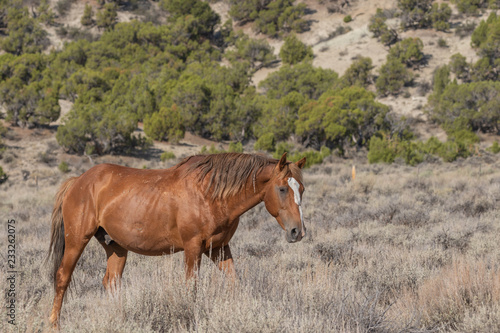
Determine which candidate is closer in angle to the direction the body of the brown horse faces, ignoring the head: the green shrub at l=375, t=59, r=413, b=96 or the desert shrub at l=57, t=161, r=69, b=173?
the green shrub

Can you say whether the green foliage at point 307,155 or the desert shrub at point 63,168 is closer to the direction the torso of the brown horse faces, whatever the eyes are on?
the green foliage

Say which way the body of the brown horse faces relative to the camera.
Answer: to the viewer's right

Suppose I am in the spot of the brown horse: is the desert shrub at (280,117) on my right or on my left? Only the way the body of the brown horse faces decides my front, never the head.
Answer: on my left

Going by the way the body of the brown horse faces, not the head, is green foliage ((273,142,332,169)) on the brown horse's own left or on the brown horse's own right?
on the brown horse's own left

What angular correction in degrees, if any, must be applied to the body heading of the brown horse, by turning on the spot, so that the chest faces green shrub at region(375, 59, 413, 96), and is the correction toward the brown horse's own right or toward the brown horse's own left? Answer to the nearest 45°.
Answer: approximately 45° to the brown horse's own left

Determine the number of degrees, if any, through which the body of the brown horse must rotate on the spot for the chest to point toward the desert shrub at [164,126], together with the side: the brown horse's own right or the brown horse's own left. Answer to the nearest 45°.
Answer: approximately 90° to the brown horse's own left

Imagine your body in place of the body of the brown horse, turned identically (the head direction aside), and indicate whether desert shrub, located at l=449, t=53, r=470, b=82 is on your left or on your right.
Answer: on your left

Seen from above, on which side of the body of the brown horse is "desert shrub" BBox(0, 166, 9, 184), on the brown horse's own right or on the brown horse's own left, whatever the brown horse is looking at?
on the brown horse's own left

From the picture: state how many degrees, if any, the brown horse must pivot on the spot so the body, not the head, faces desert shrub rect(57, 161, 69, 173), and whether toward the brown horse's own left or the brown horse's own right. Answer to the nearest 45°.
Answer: approximately 90° to the brown horse's own left

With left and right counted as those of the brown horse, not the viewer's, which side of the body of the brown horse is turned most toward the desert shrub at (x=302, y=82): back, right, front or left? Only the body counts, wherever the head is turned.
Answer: left

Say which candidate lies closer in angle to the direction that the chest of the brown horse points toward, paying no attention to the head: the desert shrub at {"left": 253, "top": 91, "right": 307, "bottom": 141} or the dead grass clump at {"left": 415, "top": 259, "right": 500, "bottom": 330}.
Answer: the dead grass clump
